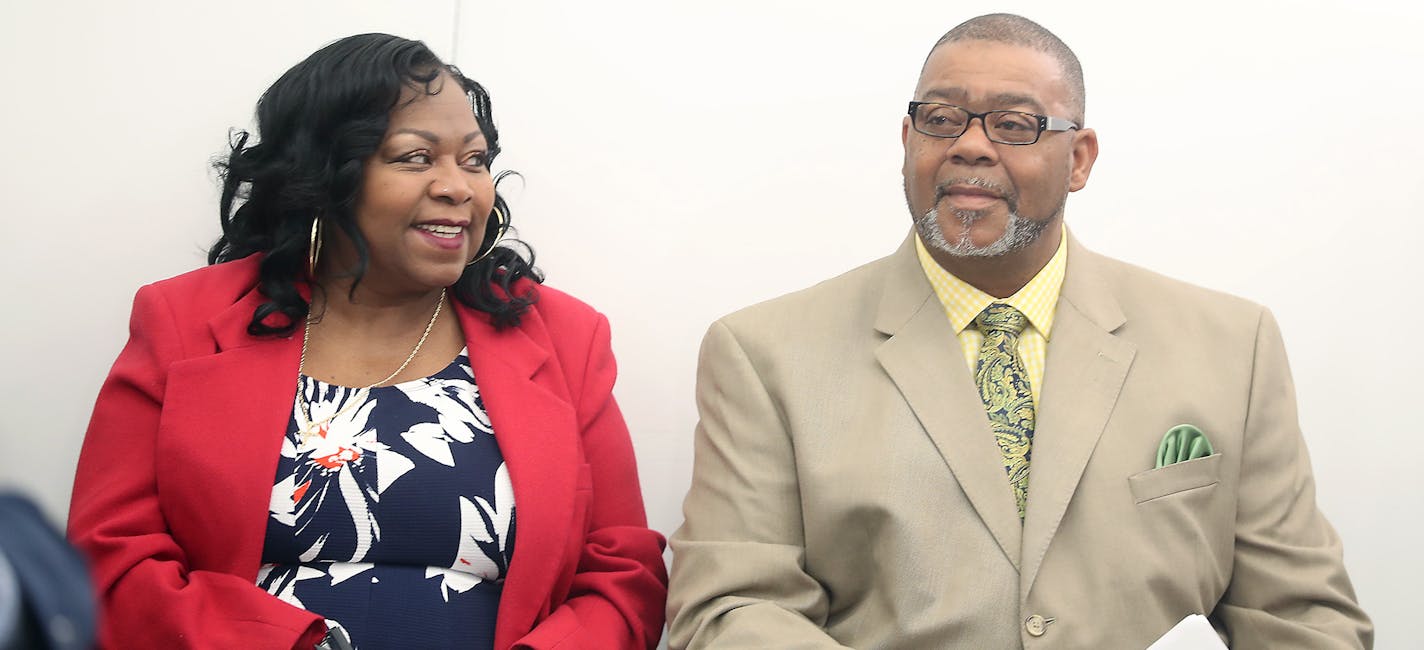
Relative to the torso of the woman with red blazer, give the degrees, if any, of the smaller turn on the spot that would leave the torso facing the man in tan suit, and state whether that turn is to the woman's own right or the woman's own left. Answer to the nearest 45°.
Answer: approximately 90° to the woman's own left

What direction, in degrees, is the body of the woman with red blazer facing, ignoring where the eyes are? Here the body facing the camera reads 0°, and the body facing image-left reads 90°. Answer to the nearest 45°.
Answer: approximately 0°

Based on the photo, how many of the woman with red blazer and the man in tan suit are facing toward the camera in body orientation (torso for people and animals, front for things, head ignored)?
2

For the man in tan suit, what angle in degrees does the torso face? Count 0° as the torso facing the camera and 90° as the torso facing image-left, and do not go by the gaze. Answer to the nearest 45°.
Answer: approximately 0°

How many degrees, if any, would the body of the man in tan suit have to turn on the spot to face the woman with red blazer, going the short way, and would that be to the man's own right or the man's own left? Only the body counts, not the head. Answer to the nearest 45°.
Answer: approximately 90° to the man's own right

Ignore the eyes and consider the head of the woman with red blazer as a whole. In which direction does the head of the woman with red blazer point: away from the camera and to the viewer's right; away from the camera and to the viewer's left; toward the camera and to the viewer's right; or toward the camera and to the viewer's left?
toward the camera and to the viewer's right
